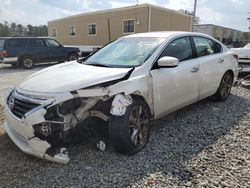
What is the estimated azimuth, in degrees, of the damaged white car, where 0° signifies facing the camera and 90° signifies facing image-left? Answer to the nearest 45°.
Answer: approximately 45°

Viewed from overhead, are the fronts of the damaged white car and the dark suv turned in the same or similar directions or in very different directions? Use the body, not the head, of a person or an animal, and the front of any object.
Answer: very different directions

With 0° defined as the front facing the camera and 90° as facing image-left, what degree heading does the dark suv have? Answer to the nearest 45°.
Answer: approximately 225°

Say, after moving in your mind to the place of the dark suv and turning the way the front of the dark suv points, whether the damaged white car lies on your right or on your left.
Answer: on your right

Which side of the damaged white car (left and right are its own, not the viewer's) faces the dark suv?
right
